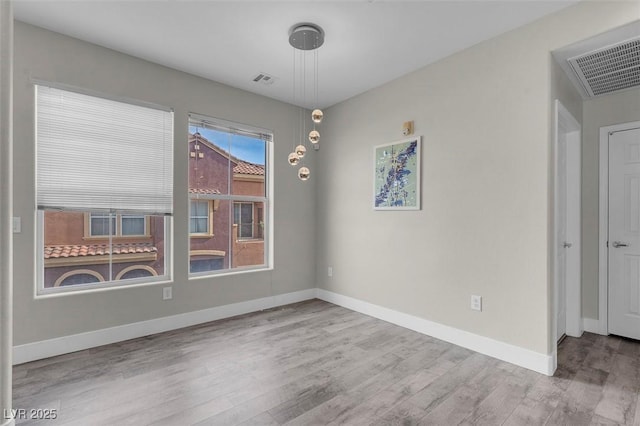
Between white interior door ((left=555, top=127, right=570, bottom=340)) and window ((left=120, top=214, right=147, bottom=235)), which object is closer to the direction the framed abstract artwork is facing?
the window

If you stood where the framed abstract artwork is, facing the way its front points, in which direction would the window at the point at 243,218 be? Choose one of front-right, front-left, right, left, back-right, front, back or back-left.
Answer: front-right

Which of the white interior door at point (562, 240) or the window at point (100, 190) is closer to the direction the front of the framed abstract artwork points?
the window

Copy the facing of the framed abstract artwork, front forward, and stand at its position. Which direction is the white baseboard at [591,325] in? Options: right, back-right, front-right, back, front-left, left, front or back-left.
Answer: back-left

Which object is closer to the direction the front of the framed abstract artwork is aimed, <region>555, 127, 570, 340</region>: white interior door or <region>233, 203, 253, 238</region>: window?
the window

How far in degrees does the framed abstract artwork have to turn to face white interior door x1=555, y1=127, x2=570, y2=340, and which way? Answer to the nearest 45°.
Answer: approximately 135° to its left

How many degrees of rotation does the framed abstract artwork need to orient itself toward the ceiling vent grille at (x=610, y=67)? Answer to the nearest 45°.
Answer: approximately 135° to its left

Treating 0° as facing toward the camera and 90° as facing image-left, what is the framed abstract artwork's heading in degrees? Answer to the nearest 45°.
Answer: approximately 45°

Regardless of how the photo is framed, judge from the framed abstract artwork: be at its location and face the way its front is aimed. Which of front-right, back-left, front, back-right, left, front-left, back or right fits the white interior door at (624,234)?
back-left

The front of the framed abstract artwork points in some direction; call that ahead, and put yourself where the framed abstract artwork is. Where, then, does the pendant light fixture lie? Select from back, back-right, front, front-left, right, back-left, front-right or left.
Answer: front

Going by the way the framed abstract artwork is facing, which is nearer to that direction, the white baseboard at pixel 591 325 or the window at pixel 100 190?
the window

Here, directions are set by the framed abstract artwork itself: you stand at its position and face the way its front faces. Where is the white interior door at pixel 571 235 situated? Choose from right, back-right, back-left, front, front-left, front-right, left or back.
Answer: back-left

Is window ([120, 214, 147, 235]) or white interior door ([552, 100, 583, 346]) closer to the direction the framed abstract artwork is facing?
the window

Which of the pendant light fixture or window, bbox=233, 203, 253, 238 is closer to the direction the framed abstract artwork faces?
the pendant light fixture

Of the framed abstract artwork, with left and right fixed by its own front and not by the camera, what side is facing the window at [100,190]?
front
